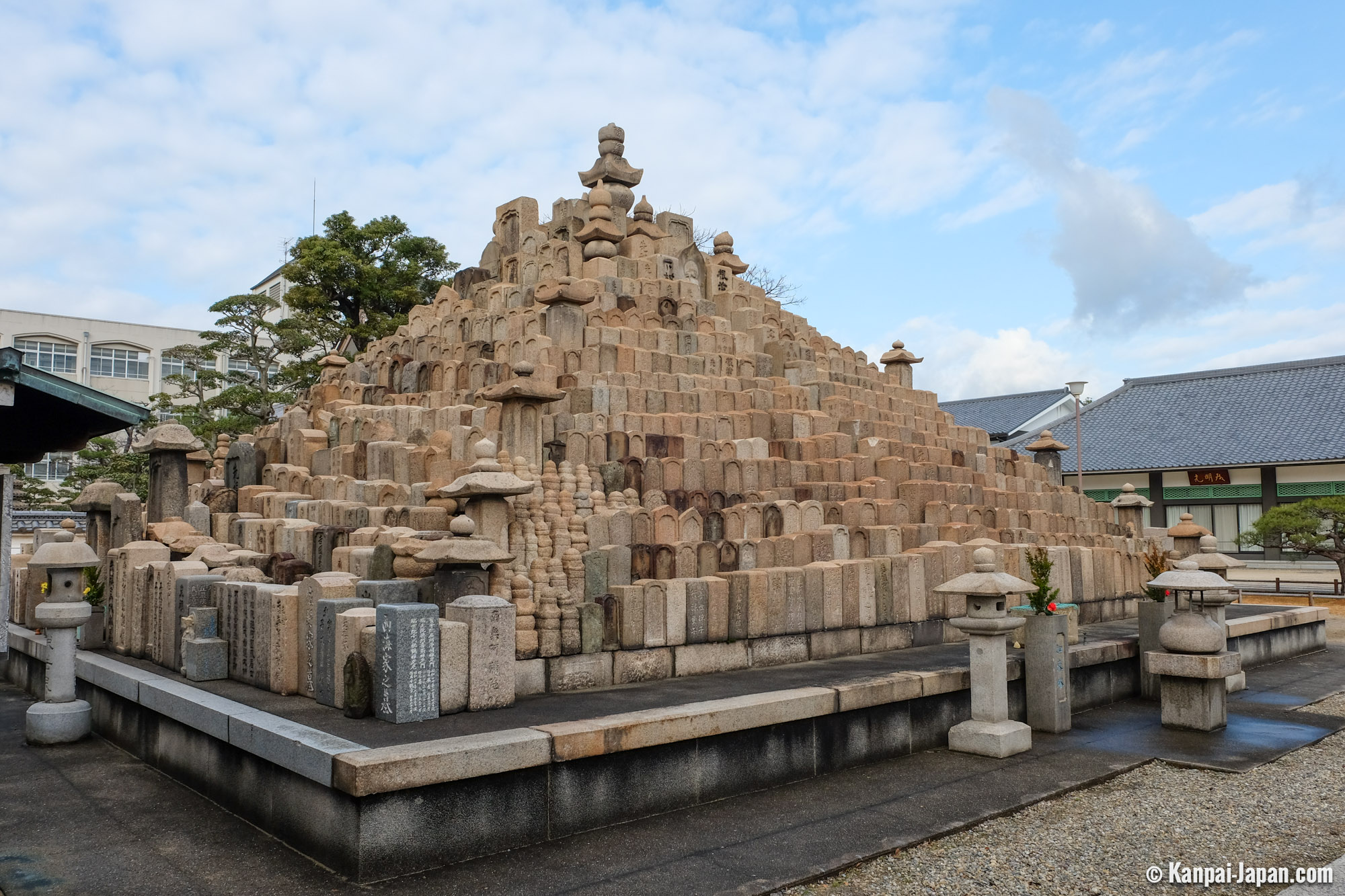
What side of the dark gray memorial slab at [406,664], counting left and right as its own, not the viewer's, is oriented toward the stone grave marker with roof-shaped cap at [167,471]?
right

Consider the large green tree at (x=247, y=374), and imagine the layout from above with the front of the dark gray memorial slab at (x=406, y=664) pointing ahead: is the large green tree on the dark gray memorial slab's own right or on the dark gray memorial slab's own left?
on the dark gray memorial slab's own right

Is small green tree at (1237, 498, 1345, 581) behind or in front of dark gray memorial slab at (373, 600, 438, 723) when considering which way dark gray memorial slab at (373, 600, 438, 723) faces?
behind

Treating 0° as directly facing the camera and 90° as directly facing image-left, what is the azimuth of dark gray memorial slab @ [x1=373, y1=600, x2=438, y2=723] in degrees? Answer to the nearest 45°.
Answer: approximately 45°

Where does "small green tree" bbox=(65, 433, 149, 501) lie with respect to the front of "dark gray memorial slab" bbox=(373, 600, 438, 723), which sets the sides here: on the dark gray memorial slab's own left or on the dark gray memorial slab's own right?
on the dark gray memorial slab's own right

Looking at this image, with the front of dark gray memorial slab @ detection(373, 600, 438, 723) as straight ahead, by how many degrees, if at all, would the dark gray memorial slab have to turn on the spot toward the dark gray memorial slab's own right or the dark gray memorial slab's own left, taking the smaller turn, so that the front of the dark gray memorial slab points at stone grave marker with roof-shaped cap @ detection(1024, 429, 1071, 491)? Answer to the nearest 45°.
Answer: approximately 180°

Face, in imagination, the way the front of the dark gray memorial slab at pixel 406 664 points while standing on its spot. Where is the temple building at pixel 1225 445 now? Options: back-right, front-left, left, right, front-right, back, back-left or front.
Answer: back

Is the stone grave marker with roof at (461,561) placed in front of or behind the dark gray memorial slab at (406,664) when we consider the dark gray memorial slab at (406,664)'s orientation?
behind

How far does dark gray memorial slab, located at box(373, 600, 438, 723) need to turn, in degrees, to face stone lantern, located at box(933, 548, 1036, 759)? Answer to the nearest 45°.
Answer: approximately 135° to its left

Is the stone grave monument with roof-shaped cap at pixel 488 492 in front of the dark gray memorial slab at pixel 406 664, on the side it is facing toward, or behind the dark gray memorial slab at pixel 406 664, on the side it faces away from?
behind

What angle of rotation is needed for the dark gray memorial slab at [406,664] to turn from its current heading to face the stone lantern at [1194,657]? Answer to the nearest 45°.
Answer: approximately 135° to its left

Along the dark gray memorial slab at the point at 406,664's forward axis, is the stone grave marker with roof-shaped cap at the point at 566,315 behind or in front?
behind
